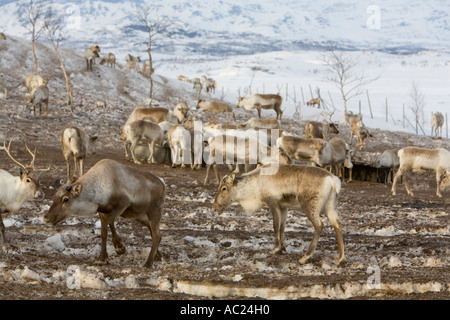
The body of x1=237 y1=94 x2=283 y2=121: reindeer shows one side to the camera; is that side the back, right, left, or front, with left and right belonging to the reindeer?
left

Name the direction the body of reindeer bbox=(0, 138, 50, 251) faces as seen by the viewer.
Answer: to the viewer's right

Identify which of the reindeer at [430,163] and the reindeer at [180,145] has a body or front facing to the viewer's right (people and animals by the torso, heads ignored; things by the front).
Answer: the reindeer at [430,163]

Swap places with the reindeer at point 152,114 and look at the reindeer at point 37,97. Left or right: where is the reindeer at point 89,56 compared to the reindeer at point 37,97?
right

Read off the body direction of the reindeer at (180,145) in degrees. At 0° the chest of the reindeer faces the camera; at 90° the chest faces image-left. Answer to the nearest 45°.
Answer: approximately 180°
